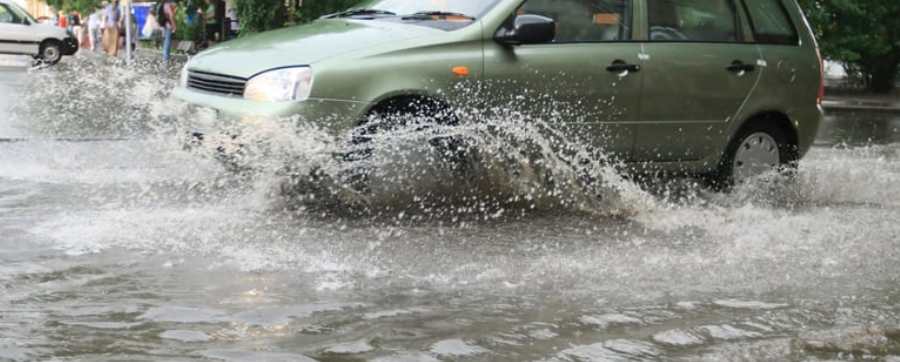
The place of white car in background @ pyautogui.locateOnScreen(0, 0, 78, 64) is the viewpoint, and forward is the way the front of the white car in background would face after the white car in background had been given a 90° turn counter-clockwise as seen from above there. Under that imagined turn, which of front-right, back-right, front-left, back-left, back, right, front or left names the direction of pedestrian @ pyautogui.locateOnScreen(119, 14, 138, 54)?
front-right

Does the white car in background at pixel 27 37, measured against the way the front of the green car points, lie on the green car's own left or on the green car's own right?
on the green car's own right

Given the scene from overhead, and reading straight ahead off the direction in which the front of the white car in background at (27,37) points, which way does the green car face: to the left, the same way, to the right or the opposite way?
the opposite way

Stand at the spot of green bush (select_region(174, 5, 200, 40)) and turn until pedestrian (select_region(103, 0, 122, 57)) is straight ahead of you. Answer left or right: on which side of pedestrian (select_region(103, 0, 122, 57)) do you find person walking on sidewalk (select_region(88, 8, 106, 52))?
right

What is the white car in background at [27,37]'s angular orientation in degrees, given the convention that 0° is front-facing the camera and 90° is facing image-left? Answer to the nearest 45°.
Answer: approximately 270°

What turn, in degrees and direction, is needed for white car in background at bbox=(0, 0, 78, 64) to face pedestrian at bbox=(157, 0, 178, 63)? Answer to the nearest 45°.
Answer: approximately 45° to its right

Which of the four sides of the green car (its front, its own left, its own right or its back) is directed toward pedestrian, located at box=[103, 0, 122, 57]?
right

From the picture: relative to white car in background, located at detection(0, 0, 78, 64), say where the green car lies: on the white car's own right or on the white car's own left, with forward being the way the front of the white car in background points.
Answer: on the white car's own right

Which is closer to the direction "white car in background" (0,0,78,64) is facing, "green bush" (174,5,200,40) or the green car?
the green bush

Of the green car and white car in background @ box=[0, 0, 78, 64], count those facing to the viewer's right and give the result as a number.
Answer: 1

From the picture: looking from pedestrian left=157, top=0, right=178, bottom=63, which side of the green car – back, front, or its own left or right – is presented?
right
